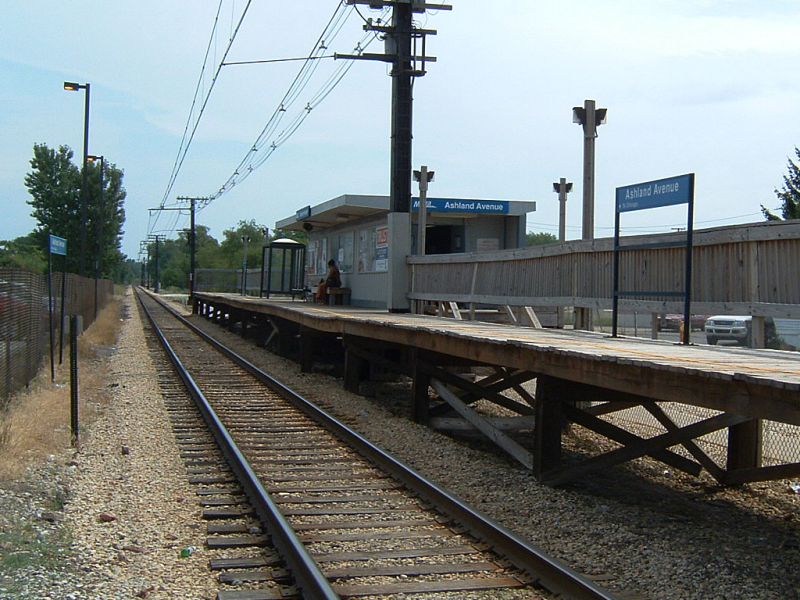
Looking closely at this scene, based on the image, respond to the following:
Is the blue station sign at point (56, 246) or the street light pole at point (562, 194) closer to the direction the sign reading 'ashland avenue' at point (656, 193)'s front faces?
the blue station sign

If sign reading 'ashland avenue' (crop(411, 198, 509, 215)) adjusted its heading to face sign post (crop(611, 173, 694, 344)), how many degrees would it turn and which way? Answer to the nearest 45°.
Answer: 0° — it already faces it

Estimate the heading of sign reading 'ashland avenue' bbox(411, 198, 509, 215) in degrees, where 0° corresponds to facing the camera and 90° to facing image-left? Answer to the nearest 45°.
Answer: approximately 0°
